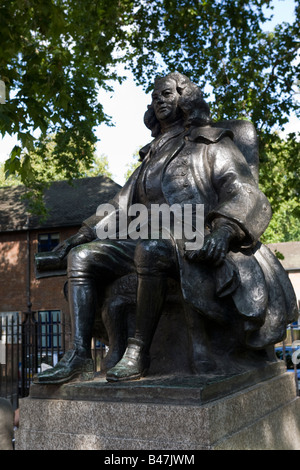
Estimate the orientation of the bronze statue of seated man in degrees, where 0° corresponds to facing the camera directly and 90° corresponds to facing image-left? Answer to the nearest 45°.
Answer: approximately 45°

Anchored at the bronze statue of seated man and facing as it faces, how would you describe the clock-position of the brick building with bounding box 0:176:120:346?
The brick building is roughly at 4 o'clock from the bronze statue of seated man.
